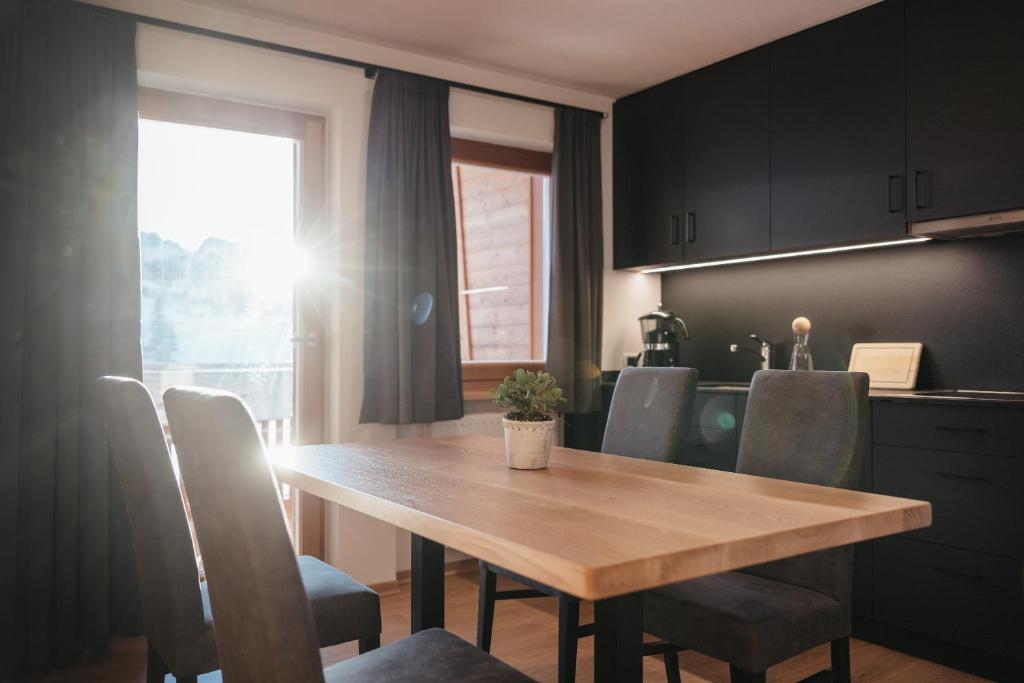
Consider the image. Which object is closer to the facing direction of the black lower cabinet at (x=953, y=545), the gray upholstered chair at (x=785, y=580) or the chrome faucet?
the gray upholstered chair

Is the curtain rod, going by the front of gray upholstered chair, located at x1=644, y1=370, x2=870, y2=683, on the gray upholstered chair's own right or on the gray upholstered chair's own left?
on the gray upholstered chair's own right

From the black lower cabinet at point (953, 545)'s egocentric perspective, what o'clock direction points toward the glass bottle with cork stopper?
The glass bottle with cork stopper is roughly at 3 o'clock from the black lower cabinet.

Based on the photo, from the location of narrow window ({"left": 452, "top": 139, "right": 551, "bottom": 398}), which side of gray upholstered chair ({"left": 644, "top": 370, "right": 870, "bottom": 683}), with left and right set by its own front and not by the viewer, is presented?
right

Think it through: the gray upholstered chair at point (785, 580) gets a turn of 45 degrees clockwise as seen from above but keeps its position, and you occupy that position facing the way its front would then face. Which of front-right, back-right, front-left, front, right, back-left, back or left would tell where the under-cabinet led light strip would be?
right

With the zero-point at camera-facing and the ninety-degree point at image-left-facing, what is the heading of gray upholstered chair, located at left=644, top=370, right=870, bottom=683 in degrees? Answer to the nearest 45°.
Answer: approximately 45°

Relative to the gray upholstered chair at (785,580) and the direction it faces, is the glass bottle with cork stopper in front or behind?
behind

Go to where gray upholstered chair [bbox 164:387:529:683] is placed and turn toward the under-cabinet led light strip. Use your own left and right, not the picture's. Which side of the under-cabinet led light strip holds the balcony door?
left

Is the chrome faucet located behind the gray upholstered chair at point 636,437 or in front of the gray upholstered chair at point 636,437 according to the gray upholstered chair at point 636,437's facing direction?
behind

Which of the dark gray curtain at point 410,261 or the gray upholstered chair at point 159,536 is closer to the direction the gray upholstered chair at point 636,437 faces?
the gray upholstered chair

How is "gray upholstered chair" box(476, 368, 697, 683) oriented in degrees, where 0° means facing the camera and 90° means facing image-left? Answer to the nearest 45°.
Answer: approximately 45°
